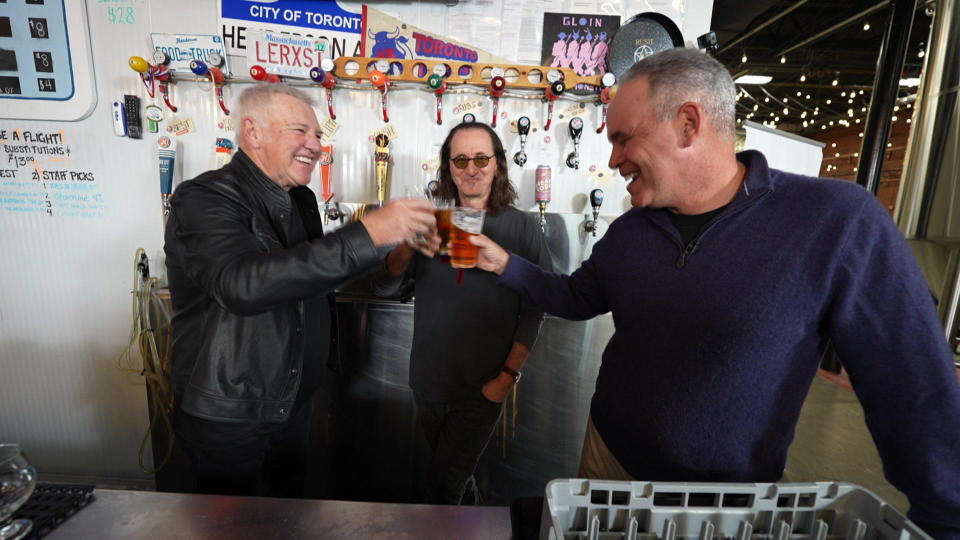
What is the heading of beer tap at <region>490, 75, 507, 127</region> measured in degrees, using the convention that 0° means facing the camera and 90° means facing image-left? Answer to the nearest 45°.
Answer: approximately 0°

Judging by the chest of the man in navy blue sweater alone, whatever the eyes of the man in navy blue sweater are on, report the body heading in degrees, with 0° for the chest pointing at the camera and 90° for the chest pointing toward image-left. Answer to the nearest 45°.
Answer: approximately 45°

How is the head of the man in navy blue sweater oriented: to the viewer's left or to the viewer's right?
to the viewer's left

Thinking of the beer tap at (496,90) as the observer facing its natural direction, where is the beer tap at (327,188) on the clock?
the beer tap at (327,188) is roughly at 3 o'clock from the beer tap at (496,90).

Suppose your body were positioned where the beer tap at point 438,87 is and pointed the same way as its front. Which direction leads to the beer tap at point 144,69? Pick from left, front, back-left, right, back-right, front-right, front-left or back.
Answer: right

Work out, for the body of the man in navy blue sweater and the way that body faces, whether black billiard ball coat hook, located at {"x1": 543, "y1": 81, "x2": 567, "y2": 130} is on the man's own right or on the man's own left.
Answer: on the man's own right

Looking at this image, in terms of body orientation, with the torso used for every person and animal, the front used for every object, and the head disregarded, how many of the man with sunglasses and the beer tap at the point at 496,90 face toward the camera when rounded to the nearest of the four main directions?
2

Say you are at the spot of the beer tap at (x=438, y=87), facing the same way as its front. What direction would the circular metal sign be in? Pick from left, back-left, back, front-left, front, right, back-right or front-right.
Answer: left

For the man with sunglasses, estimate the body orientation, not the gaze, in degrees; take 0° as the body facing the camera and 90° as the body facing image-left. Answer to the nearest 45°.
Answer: approximately 0°

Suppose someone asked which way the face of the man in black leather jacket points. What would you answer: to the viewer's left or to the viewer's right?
to the viewer's right
